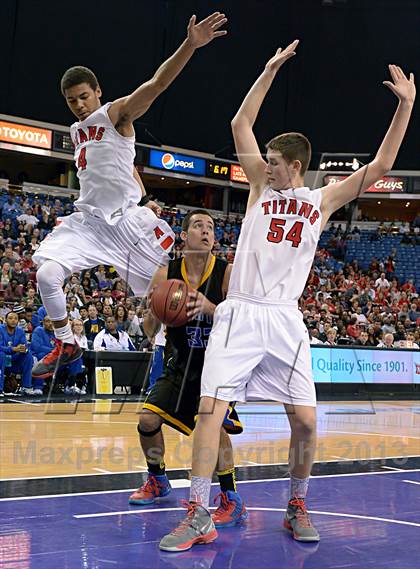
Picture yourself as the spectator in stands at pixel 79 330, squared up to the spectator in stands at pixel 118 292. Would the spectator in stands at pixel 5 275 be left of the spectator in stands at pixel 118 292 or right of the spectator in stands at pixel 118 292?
left

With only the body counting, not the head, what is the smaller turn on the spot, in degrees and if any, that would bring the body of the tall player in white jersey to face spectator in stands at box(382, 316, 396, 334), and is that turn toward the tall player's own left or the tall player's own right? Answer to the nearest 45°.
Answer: approximately 180°

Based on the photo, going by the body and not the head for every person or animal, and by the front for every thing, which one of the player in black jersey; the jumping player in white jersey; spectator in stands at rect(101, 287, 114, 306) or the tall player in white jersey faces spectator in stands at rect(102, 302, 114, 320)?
spectator in stands at rect(101, 287, 114, 306)

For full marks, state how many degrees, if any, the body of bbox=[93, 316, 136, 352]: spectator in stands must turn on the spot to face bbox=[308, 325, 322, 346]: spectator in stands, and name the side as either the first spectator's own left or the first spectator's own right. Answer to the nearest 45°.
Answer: approximately 135° to the first spectator's own left

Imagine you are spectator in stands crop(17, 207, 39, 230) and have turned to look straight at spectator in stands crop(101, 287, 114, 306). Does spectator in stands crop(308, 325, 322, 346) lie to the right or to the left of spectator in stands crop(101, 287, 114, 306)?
left

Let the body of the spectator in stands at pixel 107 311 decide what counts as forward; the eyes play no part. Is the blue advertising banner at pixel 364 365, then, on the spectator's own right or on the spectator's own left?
on the spectator's own left

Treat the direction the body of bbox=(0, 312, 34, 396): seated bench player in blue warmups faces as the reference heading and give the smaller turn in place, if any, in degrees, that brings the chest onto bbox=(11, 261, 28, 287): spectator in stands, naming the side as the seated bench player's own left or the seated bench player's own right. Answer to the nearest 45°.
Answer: approximately 135° to the seated bench player's own left

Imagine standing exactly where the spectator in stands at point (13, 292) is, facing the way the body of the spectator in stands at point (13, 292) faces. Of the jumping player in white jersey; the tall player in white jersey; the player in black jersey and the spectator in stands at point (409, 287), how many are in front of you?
3
